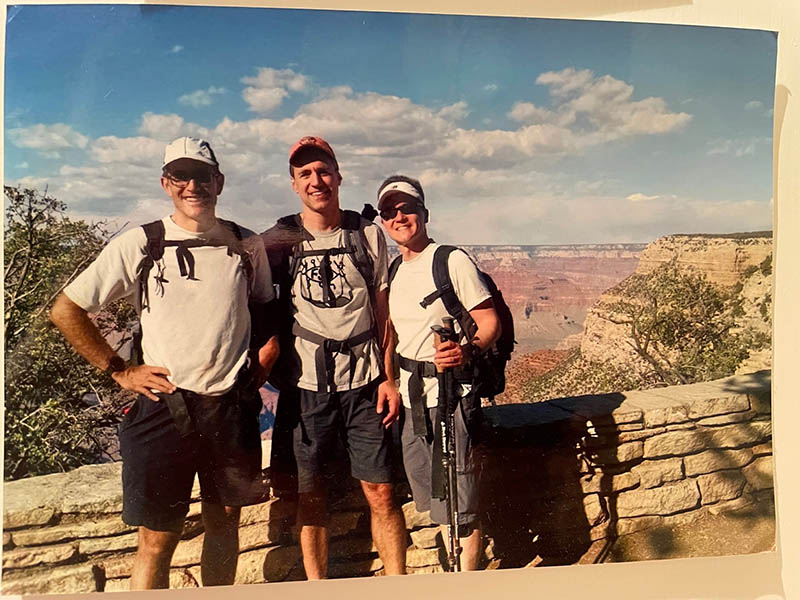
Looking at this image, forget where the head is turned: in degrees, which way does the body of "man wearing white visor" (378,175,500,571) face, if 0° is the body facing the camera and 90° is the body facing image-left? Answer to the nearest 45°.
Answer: approximately 45°

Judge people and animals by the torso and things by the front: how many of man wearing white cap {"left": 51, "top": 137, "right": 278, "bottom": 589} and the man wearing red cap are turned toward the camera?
2

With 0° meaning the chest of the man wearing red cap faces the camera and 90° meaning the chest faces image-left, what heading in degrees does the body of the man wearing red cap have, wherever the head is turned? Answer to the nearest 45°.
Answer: approximately 0°
